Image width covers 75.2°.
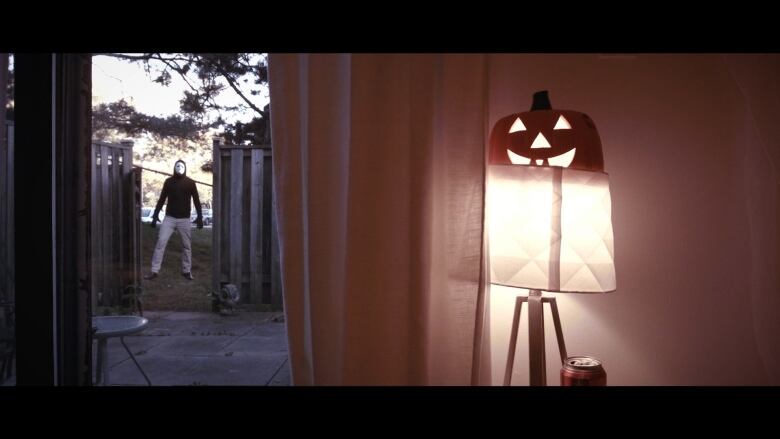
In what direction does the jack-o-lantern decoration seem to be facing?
toward the camera

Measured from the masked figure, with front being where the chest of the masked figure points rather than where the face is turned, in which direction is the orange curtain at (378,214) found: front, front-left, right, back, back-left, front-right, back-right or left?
front-left

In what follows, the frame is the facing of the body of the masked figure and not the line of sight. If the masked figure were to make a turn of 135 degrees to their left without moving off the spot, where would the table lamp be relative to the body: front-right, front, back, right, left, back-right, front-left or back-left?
right

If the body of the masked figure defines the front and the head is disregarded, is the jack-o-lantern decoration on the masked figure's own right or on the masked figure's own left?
on the masked figure's own left

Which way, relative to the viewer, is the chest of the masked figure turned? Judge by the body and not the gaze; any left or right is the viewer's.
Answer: facing the viewer
